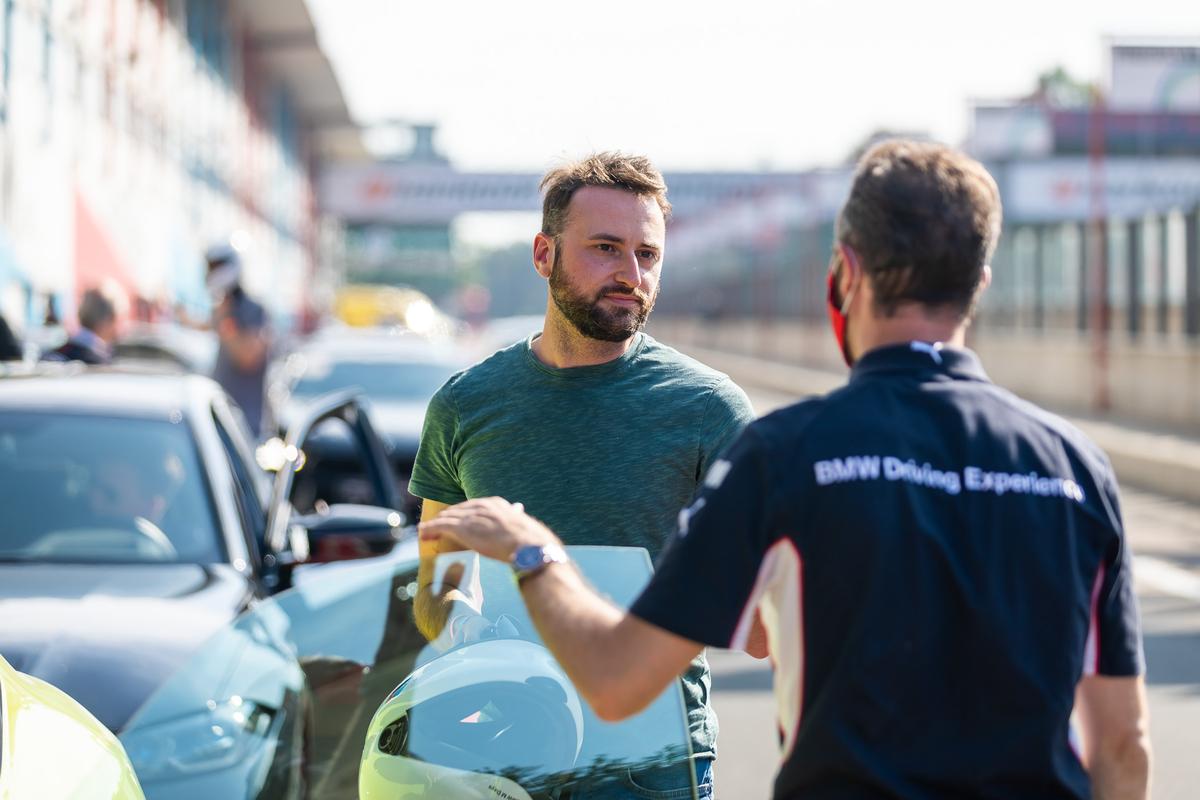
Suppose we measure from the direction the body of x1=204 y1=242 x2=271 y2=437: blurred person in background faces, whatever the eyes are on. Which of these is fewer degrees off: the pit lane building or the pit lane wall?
the pit lane building

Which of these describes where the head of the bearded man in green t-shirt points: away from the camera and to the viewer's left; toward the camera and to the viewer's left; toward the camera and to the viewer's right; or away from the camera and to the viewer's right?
toward the camera and to the viewer's right

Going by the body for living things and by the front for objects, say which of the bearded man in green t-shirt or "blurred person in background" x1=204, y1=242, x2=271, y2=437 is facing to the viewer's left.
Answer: the blurred person in background

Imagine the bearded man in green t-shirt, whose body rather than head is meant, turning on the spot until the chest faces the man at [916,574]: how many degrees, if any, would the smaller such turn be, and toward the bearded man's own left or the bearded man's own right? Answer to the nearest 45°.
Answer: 0° — they already face them

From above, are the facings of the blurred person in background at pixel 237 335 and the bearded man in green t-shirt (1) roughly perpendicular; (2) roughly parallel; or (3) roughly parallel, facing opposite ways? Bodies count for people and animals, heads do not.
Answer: roughly perpendicular

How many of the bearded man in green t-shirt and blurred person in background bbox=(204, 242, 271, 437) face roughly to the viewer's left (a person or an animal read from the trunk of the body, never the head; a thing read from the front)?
1

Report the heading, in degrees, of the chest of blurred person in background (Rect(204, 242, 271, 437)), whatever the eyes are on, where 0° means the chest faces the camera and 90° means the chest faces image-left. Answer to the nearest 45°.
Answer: approximately 90°

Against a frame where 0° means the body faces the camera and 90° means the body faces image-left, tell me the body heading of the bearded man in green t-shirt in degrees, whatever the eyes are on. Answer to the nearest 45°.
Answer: approximately 0°

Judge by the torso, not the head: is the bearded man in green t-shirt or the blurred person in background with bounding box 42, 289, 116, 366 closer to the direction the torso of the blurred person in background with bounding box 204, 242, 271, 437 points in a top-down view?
the blurred person in background
